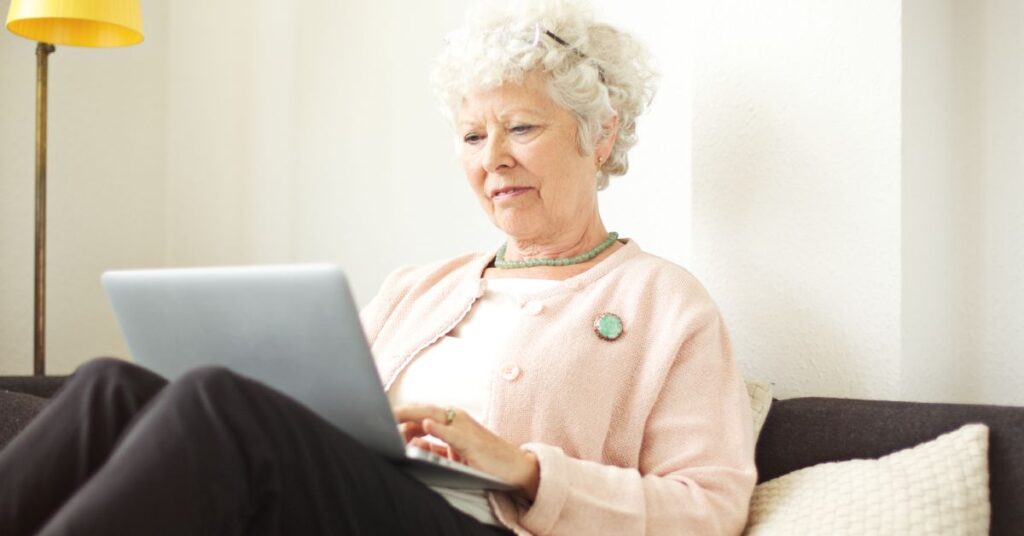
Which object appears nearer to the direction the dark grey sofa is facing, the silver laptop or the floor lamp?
the silver laptop

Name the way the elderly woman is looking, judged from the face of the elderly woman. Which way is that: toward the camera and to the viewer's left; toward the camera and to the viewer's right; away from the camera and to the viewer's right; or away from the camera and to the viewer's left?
toward the camera and to the viewer's left

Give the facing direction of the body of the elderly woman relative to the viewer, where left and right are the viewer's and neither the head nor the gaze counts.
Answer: facing the viewer and to the left of the viewer

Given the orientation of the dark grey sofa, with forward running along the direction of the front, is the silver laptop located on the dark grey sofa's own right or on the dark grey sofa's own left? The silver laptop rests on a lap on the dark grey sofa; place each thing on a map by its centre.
on the dark grey sofa's own right

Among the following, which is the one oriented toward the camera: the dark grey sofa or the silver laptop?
the dark grey sofa

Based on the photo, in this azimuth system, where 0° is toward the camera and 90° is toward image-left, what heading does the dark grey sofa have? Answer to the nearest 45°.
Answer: approximately 0°

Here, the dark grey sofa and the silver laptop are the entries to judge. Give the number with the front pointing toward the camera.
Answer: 1

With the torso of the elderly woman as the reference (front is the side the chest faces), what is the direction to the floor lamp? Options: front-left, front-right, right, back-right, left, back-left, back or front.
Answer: right

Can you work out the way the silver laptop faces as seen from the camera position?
facing away from the viewer and to the right of the viewer

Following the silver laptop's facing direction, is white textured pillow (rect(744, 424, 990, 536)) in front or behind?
in front
